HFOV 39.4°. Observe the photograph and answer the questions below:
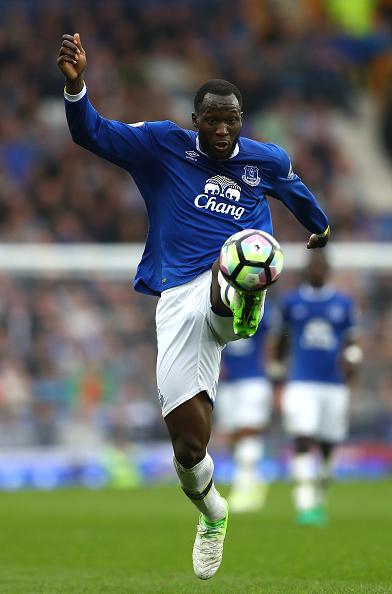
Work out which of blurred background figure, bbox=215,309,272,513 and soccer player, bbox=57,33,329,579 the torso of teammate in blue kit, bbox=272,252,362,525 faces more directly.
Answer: the soccer player

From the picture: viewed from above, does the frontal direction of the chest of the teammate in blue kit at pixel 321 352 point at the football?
yes

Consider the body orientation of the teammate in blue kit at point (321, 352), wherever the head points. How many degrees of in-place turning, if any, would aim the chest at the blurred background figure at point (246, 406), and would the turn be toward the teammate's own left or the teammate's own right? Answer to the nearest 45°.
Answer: approximately 135° to the teammate's own right

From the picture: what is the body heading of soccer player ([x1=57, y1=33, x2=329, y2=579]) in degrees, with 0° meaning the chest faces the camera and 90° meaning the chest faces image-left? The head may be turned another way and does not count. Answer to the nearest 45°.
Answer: approximately 0°

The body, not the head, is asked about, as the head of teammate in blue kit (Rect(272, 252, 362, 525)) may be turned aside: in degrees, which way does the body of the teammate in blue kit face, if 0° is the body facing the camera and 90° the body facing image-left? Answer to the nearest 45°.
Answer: approximately 0°

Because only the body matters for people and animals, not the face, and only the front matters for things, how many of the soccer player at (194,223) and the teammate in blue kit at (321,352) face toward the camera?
2

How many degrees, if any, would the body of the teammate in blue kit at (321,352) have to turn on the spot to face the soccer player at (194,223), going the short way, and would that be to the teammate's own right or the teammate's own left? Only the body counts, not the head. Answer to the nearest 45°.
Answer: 0° — they already face them

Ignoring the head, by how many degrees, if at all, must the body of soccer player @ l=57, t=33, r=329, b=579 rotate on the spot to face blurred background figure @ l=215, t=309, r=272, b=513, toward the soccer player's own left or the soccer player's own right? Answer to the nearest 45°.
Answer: approximately 180°

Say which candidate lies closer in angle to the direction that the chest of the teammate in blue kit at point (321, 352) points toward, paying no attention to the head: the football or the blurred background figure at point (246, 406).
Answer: the football
